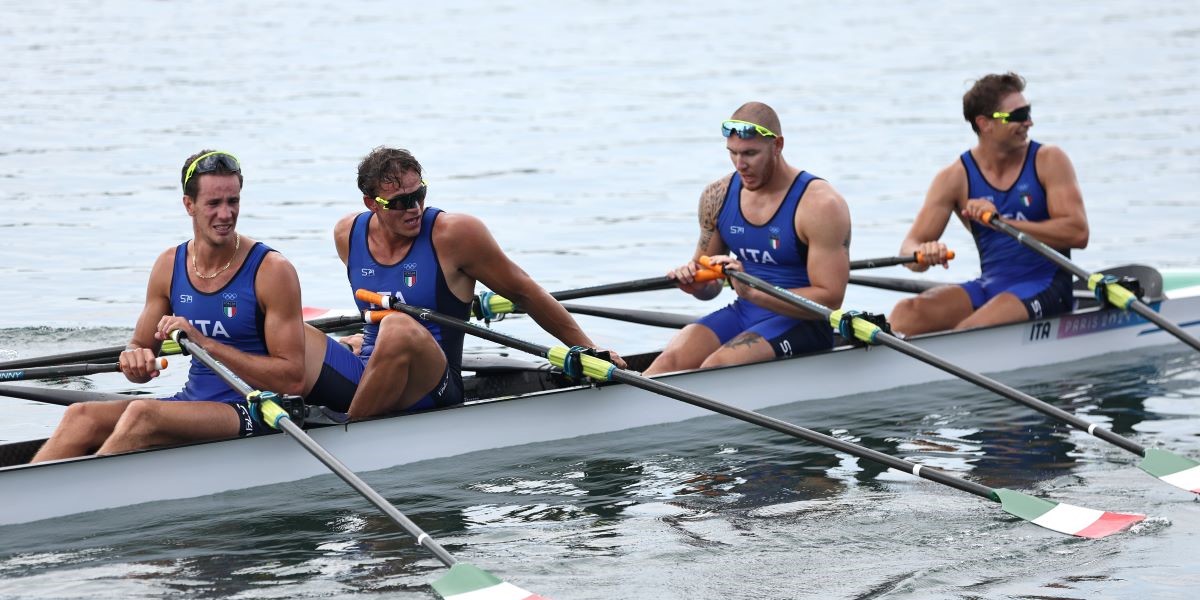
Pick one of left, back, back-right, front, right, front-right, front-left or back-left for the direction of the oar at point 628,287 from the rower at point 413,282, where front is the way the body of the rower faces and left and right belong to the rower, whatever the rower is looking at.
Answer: back

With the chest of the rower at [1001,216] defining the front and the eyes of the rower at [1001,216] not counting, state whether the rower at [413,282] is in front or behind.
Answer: in front

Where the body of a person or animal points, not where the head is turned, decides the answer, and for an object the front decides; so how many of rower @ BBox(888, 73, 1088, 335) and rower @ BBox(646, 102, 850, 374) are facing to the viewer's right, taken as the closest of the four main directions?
0

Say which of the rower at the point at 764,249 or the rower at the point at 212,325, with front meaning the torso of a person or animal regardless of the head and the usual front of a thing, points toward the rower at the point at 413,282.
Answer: the rower at the point at 764,249

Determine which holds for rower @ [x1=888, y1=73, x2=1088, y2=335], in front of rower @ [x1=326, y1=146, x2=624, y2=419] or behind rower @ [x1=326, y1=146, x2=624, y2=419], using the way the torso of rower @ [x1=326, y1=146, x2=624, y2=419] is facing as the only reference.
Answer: behind

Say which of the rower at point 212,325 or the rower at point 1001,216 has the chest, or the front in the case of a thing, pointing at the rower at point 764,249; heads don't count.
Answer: the rower at point 1001,216

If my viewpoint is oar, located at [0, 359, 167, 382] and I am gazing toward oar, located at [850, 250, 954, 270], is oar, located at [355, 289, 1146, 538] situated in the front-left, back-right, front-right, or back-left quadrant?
front-right

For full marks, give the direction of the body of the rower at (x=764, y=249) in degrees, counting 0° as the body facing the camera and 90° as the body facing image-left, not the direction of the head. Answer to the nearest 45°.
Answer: approximately 45°

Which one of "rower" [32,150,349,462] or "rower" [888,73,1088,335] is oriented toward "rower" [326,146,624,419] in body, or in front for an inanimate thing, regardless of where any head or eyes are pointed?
"rower" [888,73,1088,335]

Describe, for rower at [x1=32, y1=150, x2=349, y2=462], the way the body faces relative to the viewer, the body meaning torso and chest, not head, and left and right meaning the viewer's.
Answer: facing the viewer and to the left of the viewer

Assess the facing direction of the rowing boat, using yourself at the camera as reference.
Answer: facing away from the viewer and to the right of the viewer

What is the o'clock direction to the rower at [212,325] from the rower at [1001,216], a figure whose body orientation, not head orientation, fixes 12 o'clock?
the rower at [212,325] is roughly at 12 o'clock from the rower at [1001,216].

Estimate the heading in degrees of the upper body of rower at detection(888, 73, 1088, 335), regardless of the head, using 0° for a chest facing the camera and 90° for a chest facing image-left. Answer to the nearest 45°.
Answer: approximately 45°

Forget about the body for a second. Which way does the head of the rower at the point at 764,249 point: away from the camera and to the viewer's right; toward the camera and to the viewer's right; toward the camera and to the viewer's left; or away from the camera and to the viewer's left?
toward the camera and to the viewer's left
